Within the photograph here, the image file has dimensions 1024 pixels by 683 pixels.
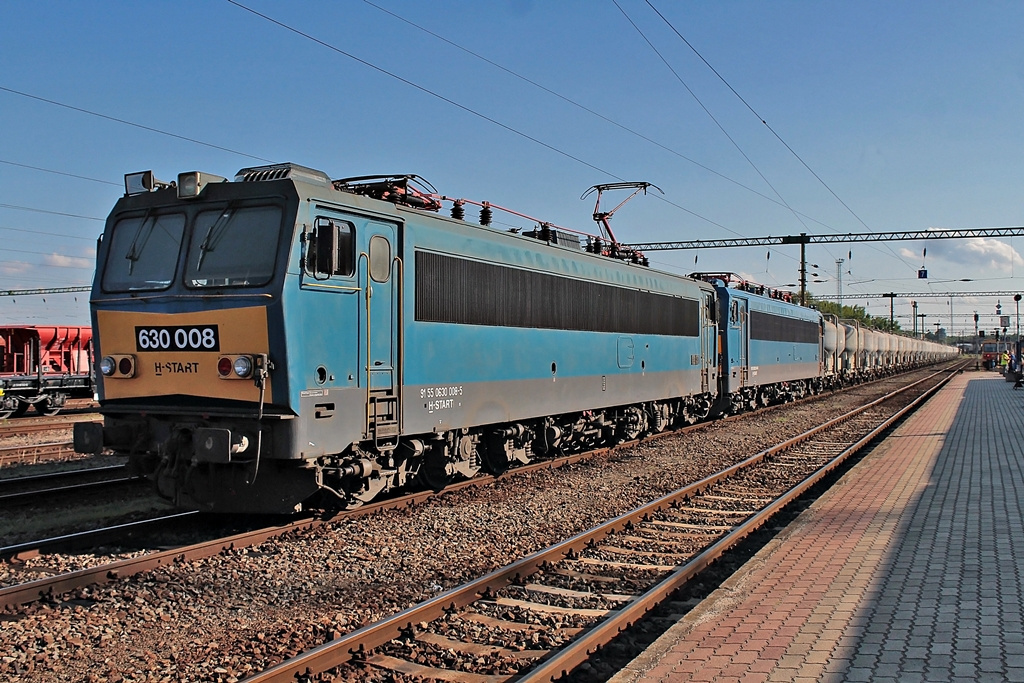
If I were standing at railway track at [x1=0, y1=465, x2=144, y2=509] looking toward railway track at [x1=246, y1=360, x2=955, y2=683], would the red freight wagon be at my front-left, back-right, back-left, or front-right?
back-left

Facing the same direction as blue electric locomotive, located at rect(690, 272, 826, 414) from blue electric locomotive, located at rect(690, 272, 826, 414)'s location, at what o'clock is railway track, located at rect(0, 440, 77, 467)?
The railway track is roughly at 12 o'clock from the blue electric locomotive.

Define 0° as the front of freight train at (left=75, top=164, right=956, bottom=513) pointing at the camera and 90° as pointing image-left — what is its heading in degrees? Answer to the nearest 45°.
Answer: approximately 45°

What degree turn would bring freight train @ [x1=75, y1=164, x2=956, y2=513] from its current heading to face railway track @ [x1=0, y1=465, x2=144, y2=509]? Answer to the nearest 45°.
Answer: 0° — it already faces it

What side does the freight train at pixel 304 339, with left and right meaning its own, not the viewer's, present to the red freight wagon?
right
